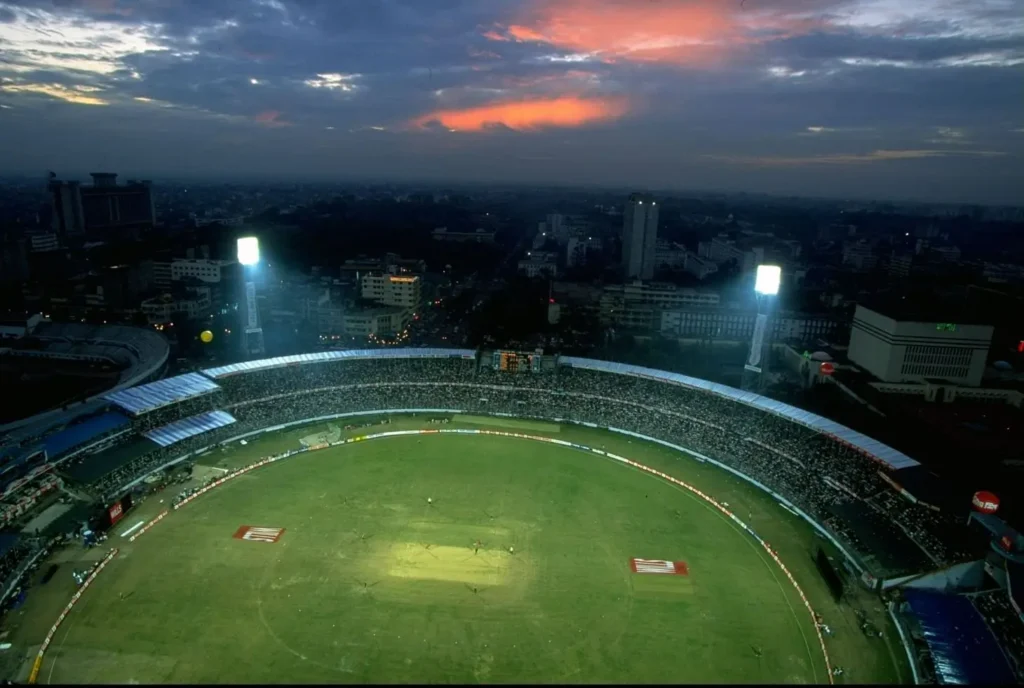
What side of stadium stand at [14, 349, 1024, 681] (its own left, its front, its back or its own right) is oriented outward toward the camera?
front
